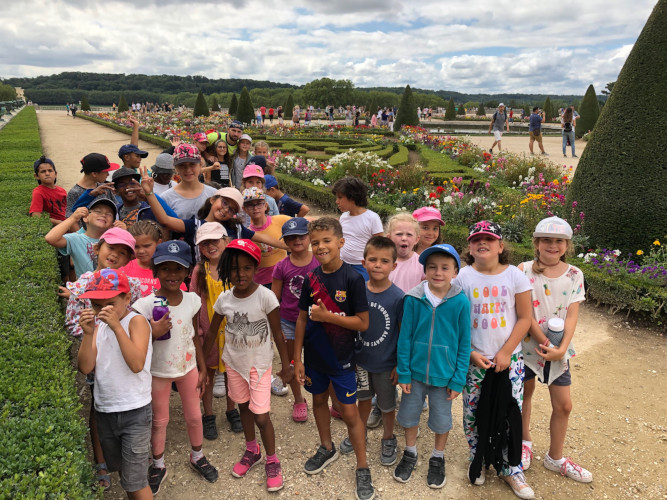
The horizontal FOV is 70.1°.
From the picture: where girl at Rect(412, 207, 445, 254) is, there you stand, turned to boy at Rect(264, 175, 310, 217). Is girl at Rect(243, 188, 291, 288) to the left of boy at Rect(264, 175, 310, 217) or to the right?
left

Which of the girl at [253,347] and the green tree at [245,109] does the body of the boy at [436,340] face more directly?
the girl

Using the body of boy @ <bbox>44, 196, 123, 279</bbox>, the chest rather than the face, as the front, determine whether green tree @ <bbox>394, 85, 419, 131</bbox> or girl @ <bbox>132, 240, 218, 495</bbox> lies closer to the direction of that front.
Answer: the girl

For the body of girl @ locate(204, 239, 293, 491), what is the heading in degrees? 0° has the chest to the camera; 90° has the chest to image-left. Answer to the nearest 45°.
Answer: approximately 0°
